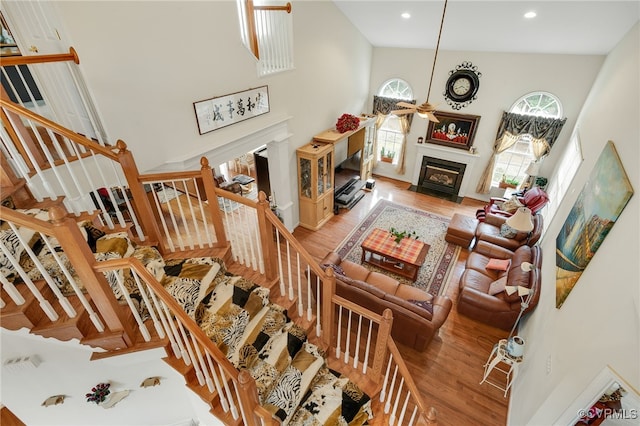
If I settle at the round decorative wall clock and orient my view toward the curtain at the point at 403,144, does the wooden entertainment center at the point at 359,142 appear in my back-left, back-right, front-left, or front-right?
front-left

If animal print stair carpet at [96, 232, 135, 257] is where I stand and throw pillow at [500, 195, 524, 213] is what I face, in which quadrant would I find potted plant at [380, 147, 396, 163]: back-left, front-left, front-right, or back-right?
front-left

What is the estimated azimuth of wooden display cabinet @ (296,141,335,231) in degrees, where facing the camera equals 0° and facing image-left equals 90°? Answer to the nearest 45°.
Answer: approximately 315°

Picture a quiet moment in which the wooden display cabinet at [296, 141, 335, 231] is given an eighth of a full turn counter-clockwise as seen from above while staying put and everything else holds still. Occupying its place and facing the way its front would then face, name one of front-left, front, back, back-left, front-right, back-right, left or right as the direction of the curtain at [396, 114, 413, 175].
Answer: front-left

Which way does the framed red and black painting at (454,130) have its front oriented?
toward the camera

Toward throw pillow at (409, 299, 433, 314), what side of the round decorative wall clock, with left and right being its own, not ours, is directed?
front

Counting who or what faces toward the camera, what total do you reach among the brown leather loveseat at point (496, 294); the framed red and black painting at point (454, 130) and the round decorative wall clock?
2

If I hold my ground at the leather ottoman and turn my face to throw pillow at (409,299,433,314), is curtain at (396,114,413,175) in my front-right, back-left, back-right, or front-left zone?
back-right

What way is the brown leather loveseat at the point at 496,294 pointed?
to the viewer's left

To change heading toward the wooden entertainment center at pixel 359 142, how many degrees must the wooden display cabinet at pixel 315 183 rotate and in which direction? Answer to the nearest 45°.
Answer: approximately 90° to its left

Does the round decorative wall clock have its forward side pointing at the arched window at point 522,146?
no

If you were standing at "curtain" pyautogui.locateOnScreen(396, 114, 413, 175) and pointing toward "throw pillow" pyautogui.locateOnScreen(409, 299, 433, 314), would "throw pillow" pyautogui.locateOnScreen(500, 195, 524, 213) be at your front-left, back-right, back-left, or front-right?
front-left

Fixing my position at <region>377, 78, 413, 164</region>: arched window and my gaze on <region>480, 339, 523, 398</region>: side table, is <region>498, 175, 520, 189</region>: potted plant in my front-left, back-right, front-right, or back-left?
front-left

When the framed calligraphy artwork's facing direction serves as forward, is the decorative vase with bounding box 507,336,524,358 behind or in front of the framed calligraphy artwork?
in front

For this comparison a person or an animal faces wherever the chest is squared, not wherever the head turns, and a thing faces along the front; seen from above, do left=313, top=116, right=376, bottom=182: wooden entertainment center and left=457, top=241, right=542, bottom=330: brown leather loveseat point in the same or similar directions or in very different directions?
very different directions

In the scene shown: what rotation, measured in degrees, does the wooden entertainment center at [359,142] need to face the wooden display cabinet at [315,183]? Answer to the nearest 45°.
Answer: approximately 90° to its right
